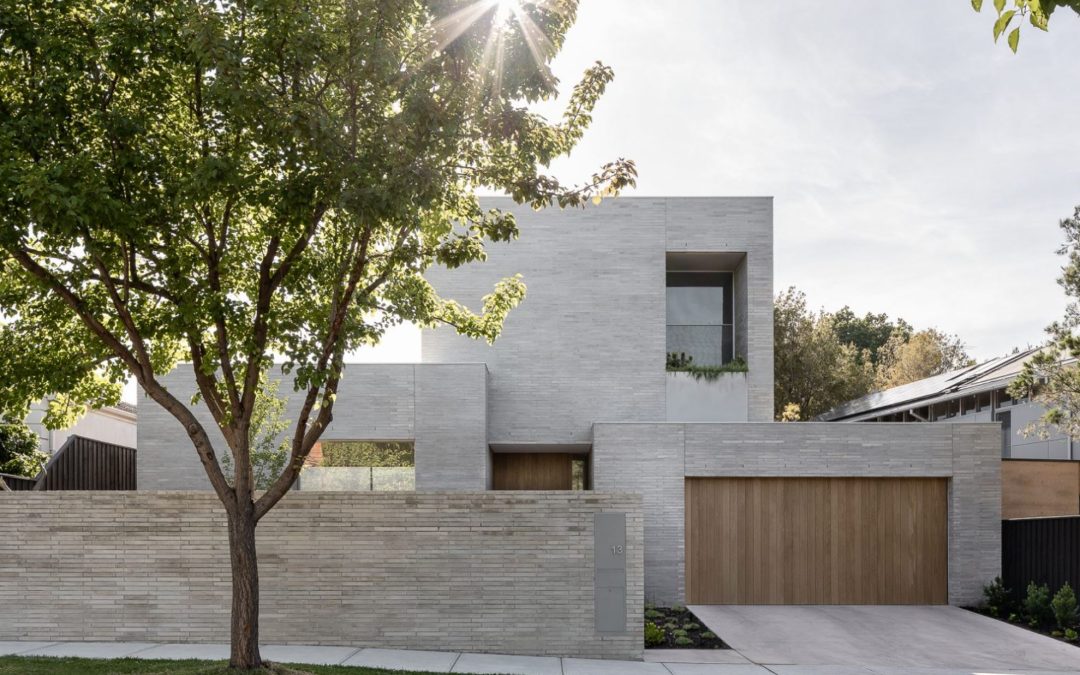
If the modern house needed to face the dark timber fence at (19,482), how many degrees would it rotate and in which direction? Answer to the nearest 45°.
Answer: approximately 90° to its right

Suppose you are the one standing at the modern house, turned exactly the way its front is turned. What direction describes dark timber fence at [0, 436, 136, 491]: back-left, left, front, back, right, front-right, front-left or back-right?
right

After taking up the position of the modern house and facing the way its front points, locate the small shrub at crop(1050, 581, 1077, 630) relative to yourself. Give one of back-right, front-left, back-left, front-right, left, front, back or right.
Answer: front-left

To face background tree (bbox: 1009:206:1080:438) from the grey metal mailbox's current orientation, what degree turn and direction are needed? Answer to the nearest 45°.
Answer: approximately 135° to its left

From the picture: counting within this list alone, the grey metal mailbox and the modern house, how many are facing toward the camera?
2

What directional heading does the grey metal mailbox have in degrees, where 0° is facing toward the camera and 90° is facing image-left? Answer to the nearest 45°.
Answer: approximately 0°

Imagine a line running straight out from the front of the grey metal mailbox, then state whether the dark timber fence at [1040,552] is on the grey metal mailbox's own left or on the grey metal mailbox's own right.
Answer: on the grey metal mailbox's own left
